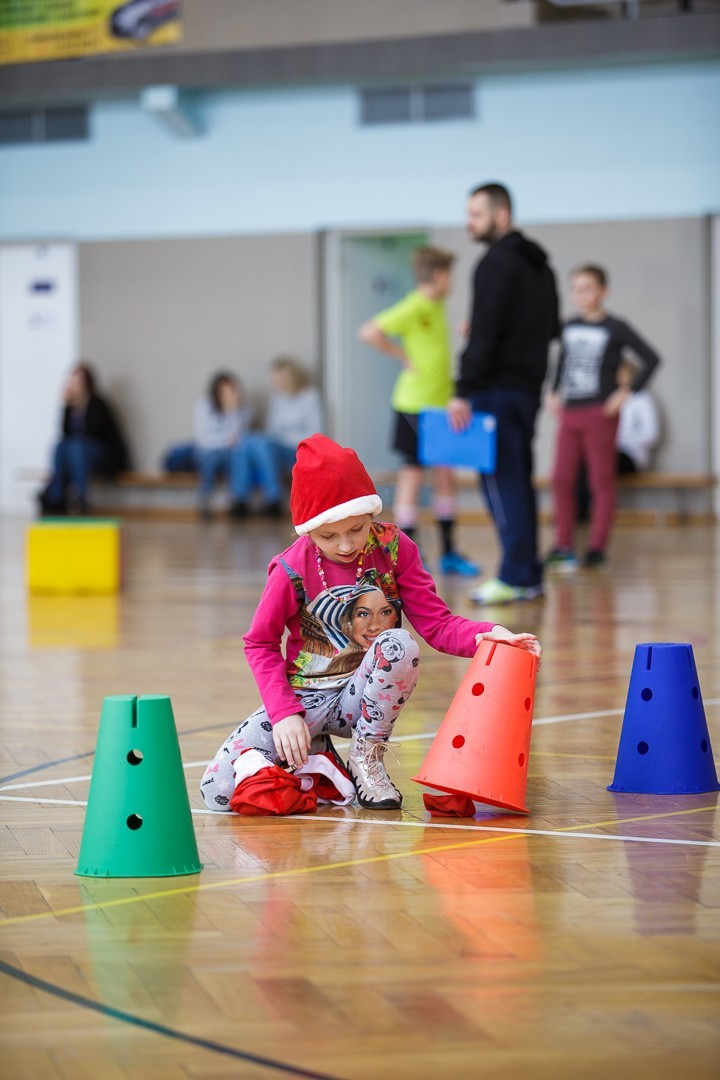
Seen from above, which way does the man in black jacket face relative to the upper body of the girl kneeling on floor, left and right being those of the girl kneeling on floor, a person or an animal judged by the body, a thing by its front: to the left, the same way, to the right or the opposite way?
to the right

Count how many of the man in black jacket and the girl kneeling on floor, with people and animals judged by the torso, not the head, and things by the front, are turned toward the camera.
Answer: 1

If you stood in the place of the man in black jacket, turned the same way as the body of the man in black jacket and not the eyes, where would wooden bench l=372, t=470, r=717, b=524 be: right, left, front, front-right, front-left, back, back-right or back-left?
right

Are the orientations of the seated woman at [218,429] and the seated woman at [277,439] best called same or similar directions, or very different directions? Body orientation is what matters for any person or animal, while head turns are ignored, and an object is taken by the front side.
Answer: same or similar directions

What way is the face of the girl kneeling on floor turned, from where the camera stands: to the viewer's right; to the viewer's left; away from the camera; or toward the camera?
toward the camera

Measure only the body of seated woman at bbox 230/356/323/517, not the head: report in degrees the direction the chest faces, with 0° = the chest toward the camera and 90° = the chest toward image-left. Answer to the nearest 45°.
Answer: approximately 45°

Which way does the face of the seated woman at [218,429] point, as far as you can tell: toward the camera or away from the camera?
toward the camera

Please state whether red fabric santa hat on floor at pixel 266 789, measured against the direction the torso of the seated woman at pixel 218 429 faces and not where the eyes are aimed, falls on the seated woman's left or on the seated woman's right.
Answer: on the seated woman's left

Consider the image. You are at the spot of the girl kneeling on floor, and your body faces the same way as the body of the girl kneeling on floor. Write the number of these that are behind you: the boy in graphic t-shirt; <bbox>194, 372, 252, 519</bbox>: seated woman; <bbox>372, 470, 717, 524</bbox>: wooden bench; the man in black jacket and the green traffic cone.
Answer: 4

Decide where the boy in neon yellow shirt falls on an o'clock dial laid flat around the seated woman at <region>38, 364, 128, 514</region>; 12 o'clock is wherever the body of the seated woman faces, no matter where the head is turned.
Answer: The boy in neon yellow shirt is roughly at 10 o'clock from the seated woman.

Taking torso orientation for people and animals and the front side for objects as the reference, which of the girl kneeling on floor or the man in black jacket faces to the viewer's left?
the man in black jacket

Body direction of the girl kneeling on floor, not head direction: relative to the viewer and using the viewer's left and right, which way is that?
facing the viewer

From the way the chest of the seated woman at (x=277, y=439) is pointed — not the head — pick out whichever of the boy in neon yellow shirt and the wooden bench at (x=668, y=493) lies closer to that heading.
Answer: the boy in neon yellow shirt

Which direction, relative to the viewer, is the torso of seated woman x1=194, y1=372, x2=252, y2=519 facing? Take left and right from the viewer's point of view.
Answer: facing the viewer and to the left of the viewer

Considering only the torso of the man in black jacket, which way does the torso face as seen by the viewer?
to the viewer's left
